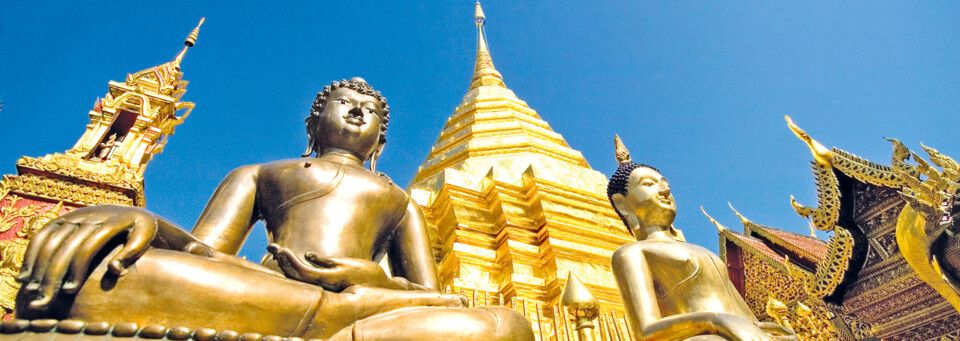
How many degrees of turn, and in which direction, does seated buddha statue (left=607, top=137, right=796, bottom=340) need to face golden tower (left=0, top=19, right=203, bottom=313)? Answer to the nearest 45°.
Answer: approximately 135° to its right

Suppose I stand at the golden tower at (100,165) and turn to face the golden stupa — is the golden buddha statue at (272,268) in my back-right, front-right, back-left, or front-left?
front-right

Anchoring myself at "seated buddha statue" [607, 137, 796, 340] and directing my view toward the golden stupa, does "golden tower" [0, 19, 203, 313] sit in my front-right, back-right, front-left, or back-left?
front-left

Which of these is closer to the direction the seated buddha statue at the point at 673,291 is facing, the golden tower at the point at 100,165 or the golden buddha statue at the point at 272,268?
the golden buddha statue

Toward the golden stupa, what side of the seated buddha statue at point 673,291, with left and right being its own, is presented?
back

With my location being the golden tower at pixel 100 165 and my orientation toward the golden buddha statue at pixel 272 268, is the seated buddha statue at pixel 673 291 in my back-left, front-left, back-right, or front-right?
front-left

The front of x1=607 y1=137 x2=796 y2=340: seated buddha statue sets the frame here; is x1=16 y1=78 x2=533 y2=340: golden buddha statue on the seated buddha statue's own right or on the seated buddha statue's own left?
on the seated buddha statue's own right
